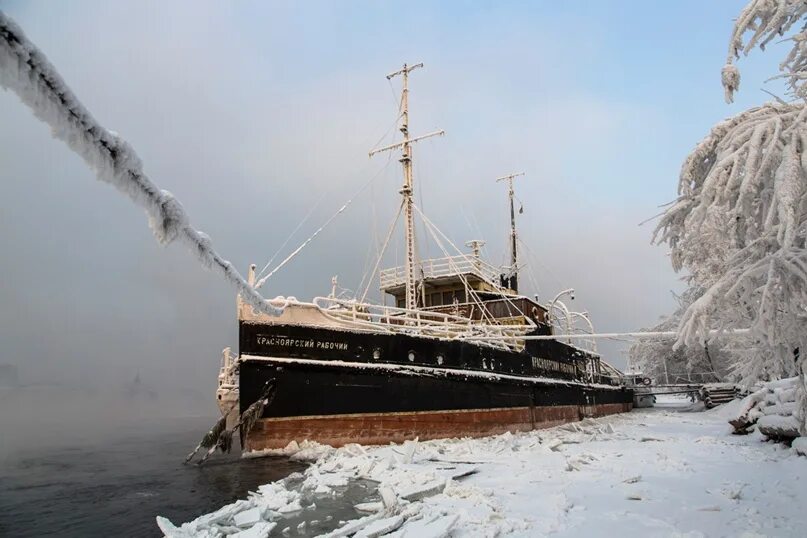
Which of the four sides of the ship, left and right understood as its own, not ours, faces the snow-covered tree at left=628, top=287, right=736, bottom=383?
back

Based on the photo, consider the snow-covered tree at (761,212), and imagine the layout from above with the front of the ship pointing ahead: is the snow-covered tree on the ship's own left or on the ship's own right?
on the ship's own left
